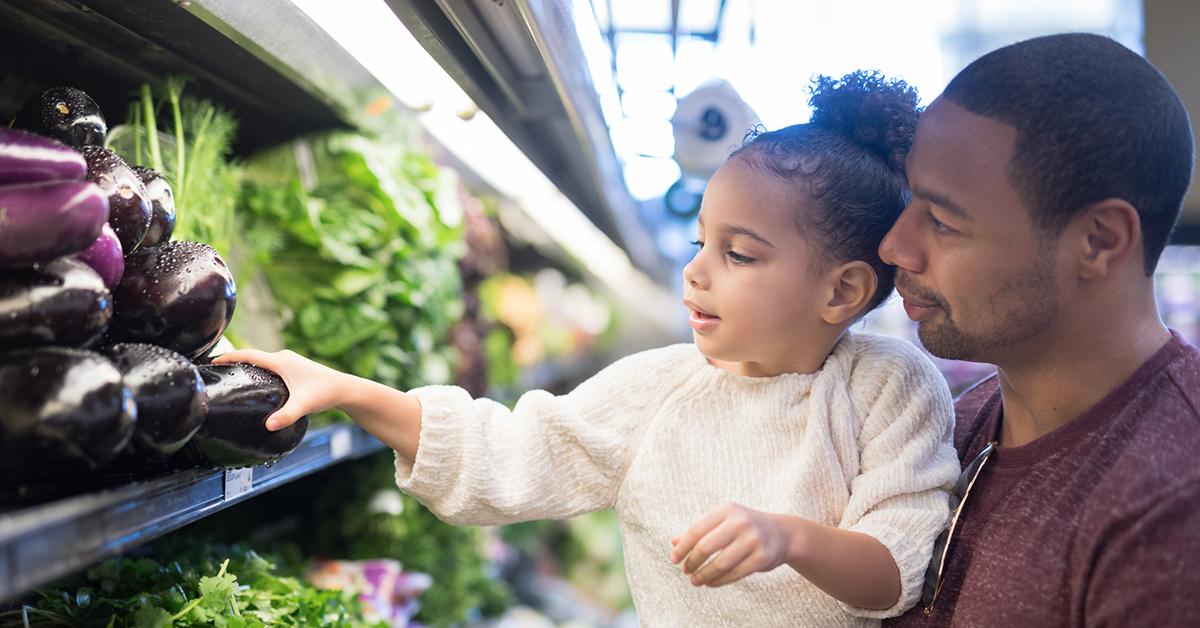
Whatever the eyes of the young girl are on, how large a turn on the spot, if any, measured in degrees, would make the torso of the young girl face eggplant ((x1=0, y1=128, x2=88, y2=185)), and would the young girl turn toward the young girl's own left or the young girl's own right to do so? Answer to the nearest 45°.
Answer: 0° — they already face it

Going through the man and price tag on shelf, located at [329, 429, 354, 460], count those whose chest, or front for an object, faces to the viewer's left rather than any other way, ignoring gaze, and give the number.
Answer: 1

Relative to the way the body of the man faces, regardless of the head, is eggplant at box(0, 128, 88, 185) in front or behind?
in front

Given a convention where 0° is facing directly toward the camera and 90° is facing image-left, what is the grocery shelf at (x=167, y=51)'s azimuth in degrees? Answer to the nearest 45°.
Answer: approximately 315°

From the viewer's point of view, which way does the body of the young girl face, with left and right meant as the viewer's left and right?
facing the viewer and to the left of the viewer

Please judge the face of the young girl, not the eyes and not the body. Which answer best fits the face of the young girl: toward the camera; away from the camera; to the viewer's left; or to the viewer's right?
to the viewer's left

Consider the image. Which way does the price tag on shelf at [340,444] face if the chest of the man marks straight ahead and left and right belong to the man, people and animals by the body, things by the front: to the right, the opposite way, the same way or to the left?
the opposite way

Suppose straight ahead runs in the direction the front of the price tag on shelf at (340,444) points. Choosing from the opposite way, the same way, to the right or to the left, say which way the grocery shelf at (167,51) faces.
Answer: the same way

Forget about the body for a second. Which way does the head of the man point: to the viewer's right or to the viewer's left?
to the viewer's left

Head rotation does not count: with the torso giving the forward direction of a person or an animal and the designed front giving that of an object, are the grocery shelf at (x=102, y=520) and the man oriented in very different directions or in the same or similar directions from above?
very different directions

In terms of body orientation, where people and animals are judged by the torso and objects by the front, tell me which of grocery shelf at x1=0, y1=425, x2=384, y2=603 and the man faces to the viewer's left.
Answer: the man

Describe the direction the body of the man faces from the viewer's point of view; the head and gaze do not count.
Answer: to the viewer's left

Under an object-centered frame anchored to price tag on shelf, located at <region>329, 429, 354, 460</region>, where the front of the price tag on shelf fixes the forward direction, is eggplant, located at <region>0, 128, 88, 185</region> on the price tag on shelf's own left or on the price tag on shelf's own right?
on the price tag on shelf's own right

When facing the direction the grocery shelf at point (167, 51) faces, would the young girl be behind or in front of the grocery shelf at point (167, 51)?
in front

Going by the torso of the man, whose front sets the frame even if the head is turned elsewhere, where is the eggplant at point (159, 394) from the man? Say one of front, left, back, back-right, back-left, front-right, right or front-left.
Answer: front-right

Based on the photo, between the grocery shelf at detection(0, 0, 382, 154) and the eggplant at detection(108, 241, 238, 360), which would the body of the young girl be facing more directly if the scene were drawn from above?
the eggplant
